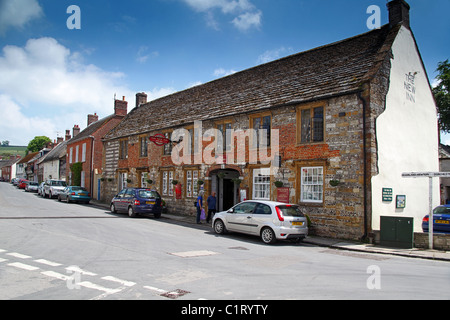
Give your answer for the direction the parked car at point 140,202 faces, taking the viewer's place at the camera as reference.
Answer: facing away from the viewer and to the left of the viewer

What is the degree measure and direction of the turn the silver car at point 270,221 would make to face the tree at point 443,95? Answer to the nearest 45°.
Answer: approximately 90° to its right

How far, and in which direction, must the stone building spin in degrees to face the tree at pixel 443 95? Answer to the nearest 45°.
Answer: approximately 180°

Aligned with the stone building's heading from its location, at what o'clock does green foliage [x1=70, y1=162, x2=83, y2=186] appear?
The green foliage is roughly at 3 o'clock from the stone building.

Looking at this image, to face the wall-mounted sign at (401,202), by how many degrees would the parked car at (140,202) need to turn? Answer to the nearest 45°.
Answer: approximately 180°

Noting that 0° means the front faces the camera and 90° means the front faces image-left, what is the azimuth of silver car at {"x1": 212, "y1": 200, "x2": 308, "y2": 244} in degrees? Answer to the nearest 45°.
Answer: approximately 135°

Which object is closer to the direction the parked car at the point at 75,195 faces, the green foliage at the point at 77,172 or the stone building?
the green foliage
